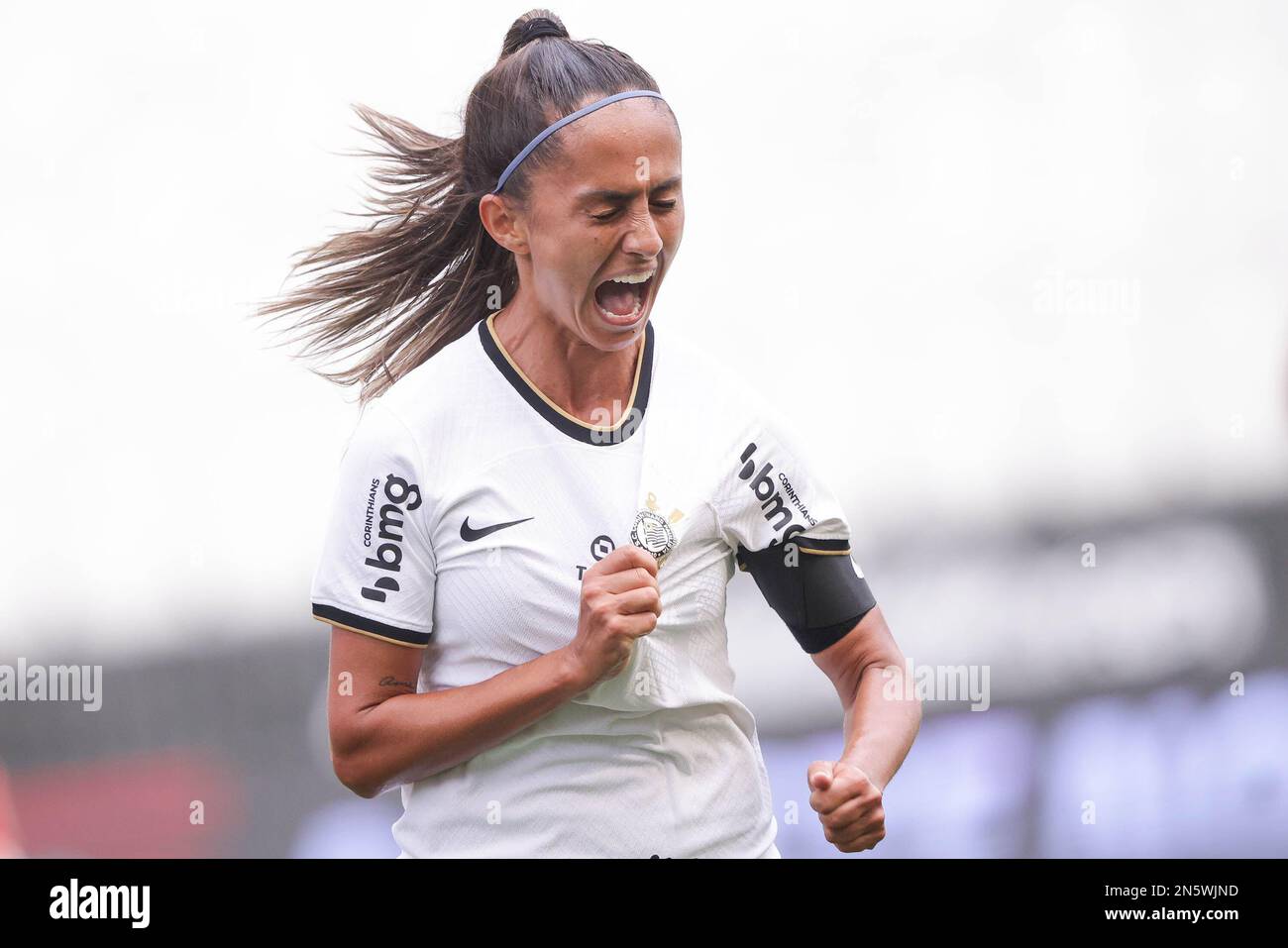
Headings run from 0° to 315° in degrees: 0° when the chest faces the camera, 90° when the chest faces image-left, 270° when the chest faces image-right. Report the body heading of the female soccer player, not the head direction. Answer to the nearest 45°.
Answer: approximately 315°

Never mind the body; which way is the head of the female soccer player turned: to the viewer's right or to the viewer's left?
to the viewer's right
